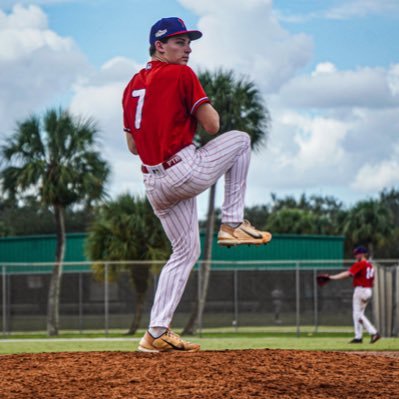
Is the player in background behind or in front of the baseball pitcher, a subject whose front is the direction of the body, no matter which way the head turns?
in front

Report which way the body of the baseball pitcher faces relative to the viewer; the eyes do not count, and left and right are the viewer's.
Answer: facing away from the viewer and to the right of the viewer

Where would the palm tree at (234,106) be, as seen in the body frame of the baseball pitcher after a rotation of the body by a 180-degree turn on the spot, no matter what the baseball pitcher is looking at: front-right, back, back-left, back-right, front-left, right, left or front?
back-right

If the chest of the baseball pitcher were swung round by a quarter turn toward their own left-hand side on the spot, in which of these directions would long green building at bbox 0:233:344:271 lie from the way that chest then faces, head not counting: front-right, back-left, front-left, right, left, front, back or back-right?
front-right

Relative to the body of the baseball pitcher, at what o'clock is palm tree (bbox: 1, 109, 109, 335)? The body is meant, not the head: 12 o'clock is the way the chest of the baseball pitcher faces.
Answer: The palm tree is roughly at 10 o'clock from the baseball pitcher.

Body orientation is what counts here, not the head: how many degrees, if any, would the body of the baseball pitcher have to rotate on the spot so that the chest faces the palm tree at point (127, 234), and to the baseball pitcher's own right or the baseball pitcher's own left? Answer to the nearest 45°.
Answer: approximately 45° to the baseball pitcher's own left

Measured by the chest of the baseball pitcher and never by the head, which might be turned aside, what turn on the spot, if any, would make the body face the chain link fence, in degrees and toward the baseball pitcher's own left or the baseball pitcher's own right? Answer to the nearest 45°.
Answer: approximately 45° to the baseball pitcher's own left
